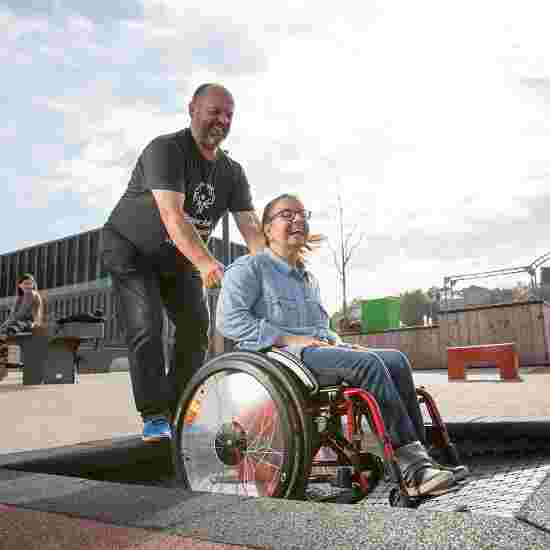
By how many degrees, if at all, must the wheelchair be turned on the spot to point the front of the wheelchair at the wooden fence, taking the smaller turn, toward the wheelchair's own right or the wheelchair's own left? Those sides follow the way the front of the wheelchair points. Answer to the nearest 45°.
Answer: approximately 135° to the wheelchair's own left

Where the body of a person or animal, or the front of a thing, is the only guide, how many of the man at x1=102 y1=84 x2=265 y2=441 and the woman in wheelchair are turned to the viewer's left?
0

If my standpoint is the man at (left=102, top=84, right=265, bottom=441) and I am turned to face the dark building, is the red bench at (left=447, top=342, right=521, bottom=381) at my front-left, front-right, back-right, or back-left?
front-right

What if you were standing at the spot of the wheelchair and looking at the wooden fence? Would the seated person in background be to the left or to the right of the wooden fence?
left

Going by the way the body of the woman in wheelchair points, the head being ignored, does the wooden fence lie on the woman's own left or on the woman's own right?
on the woman's own left

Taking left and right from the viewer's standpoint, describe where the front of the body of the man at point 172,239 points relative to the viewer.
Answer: facing the viewer and to the right of the viewer

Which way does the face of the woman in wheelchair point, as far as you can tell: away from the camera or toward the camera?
toward the camera

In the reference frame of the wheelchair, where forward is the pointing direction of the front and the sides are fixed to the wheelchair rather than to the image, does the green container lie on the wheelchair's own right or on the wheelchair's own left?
on the wheelchair's own left

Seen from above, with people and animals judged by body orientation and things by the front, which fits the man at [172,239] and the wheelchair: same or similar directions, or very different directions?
same or similar directions

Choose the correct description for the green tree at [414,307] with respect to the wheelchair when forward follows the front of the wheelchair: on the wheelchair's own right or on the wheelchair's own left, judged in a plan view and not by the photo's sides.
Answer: on the wheelchair's own left

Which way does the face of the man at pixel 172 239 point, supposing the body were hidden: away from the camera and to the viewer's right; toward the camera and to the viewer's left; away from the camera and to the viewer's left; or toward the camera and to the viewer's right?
toward the camera and to the viewer's right
